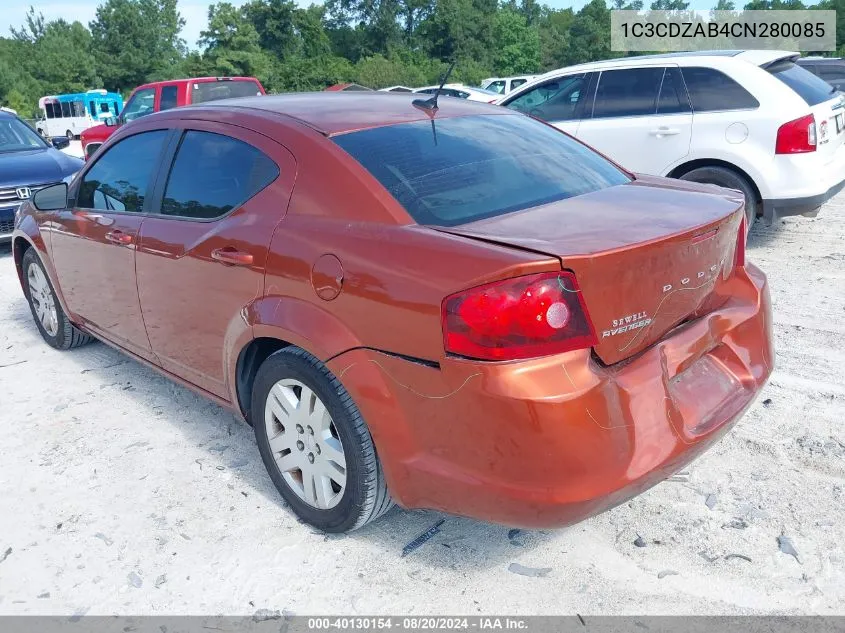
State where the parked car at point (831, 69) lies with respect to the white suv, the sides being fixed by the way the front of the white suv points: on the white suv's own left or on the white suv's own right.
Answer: on the white suv's own right

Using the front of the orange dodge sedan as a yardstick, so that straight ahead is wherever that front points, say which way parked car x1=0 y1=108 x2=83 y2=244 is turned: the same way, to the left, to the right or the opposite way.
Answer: the opposite way

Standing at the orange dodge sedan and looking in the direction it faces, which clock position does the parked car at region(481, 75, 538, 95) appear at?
The parked car is roughly at 2 o'clock from the orange dodge sedan.

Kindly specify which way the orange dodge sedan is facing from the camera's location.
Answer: facing away from the viewer and to the left of the viewer

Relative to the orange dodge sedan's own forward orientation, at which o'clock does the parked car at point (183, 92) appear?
The parked car is roughly at 1 o'clock from the orange dodge sedan.

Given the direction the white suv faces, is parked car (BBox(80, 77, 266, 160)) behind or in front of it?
in front

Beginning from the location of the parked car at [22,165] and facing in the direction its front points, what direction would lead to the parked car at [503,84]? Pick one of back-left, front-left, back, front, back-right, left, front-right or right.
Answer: left

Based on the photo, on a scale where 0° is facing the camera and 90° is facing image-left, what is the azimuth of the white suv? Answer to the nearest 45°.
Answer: approximately 135°

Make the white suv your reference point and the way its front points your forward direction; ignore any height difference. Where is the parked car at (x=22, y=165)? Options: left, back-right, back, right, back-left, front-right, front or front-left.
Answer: front-left
